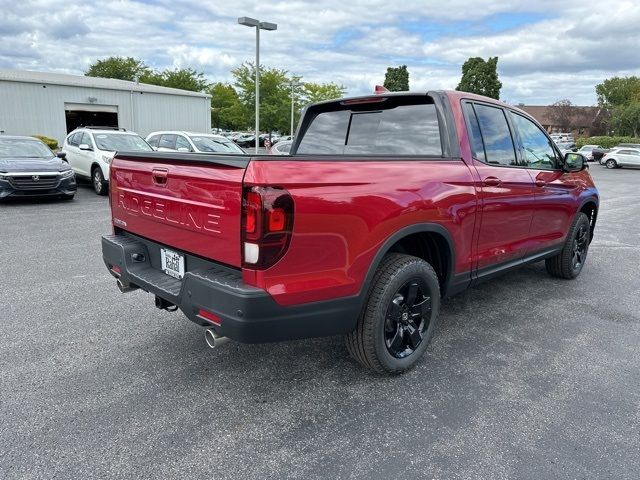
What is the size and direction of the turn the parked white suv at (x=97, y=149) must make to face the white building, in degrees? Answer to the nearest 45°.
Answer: approximately 135° to its left

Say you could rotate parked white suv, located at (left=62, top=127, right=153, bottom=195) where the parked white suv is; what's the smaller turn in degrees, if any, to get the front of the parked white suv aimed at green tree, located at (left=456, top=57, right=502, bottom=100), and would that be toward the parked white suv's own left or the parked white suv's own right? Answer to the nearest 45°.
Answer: approximately 90° to the parked white suv's own left

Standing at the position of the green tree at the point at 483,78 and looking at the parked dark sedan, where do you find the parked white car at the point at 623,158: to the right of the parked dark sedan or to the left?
left

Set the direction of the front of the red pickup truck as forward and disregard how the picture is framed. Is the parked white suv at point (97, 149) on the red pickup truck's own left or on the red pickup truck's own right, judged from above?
on the red pickup truck's own left

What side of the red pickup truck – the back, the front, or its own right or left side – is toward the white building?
left

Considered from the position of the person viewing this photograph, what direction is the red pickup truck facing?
facing away from the viewer and to the right of the viewer

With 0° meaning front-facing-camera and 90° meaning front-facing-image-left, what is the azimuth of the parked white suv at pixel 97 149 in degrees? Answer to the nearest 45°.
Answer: approximately 315°
